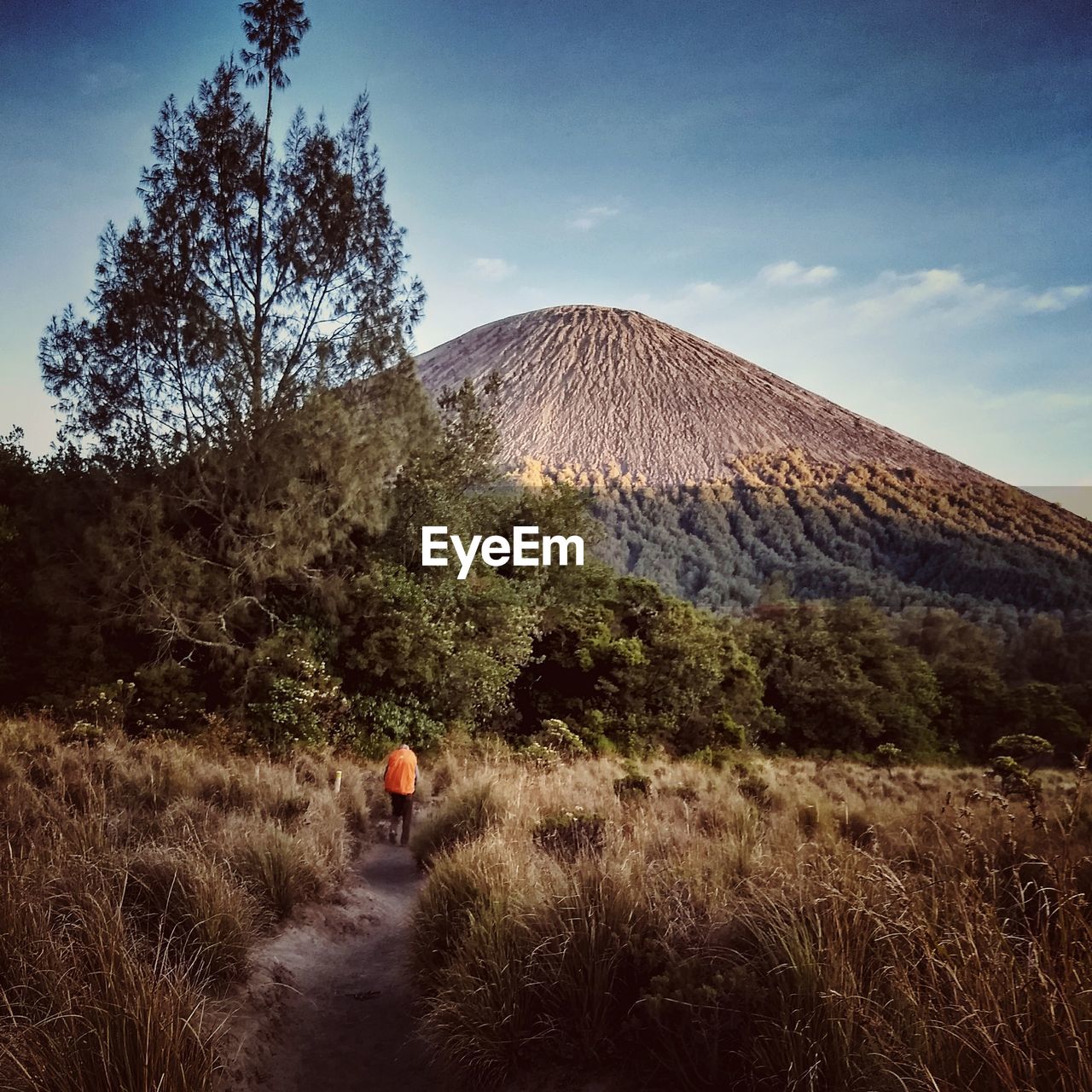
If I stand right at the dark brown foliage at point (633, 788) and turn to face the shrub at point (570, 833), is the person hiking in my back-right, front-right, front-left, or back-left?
front-right

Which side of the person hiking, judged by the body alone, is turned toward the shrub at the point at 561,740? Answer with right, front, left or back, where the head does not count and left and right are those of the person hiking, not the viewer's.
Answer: front

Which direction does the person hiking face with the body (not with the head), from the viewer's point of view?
away from the camera

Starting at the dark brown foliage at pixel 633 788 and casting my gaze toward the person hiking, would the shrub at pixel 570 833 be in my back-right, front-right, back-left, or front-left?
front-left

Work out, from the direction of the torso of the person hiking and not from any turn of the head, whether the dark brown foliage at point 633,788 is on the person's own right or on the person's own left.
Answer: on the person's own right

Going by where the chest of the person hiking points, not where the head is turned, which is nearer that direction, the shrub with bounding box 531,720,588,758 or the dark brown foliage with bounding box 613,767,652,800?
the shrub
